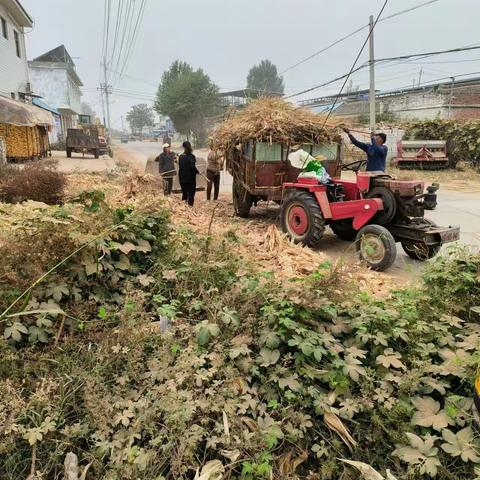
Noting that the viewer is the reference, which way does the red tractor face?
facing the viewer and to the right of the viewer

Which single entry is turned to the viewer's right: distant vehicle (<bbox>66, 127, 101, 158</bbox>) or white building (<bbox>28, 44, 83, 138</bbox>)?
the white building

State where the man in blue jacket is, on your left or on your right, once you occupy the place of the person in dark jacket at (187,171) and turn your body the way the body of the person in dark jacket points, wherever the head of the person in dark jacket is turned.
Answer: on your right

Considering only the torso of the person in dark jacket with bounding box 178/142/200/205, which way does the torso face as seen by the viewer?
away from the camera

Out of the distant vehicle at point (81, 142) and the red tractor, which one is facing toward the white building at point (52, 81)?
the distant vehicle

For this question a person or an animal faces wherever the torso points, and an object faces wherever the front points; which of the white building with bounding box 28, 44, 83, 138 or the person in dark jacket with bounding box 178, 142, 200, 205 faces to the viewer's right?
the white building

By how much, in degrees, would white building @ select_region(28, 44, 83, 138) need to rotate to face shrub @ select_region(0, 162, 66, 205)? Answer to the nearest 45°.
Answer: approximately 90° to its right

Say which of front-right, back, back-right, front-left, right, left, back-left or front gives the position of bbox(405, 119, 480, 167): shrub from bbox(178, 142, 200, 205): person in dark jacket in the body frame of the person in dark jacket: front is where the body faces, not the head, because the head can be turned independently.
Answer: front-right

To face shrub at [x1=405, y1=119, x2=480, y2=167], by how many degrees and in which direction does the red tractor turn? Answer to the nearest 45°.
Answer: approximately 135° to its left

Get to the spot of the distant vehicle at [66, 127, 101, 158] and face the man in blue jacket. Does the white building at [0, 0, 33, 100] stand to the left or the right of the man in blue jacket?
right

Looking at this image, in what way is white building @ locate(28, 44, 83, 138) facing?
to the viewer's right

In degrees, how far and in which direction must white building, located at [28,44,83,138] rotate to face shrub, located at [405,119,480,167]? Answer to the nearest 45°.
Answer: approximately 45° to its right
